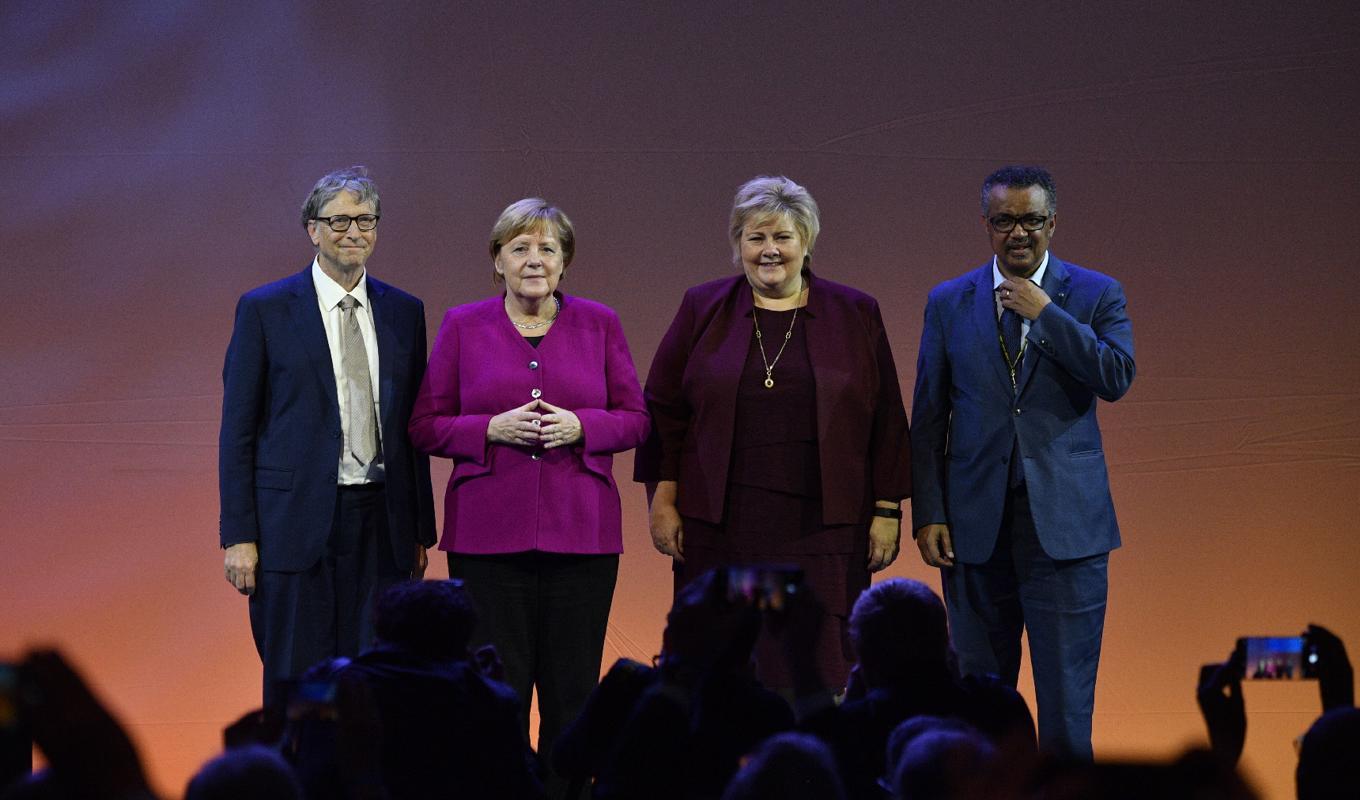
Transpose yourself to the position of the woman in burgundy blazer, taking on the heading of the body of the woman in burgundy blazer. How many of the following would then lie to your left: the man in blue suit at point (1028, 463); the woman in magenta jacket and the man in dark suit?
1

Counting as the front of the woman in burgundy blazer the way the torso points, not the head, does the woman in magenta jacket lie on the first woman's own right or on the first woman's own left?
on the first woman's own right

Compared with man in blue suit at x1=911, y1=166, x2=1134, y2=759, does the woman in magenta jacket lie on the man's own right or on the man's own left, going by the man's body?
on the man's own right

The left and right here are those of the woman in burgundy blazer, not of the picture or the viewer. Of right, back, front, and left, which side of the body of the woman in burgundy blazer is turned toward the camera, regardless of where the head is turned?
front

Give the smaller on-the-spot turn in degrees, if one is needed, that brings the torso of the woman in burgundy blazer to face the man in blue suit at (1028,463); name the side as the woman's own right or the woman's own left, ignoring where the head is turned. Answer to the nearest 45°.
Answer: approximately 90° to the woman's own left

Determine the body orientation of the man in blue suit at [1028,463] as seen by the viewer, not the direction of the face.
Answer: toward the camera

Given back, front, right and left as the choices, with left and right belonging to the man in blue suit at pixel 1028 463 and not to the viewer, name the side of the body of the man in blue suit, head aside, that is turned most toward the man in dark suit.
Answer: right

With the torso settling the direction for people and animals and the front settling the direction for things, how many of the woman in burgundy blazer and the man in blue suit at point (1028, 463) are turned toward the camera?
2

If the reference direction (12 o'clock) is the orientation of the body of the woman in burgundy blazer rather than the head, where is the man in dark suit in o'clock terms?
The man in dark suit is roughly at 3 o'clock from the woman in burgundy blazer.

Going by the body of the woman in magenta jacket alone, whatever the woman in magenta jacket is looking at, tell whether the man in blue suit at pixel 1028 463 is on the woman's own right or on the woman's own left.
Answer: on the woman's own left

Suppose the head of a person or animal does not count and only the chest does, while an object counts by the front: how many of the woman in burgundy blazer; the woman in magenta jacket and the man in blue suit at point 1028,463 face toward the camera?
3

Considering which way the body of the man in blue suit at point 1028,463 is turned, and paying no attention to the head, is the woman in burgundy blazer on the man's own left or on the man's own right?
on the man's own right
